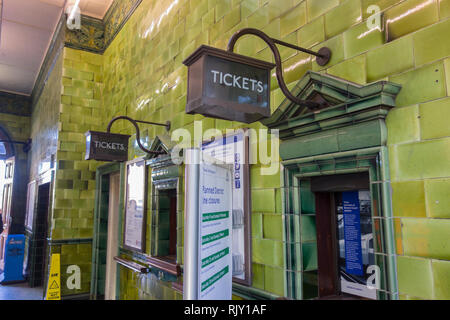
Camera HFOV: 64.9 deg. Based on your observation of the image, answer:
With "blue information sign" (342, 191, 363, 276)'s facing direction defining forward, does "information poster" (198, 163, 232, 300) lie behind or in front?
in front

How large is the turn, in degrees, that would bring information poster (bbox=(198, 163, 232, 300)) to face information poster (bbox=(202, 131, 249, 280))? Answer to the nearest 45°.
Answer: approximately 135° to its left

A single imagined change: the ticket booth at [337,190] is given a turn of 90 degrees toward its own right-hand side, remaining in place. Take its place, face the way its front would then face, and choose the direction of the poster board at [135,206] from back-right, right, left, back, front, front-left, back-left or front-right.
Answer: front

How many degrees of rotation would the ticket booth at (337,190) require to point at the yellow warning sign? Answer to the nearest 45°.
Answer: approximately 90° to its right

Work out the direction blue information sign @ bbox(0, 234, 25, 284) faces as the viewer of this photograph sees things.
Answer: facing the viewer

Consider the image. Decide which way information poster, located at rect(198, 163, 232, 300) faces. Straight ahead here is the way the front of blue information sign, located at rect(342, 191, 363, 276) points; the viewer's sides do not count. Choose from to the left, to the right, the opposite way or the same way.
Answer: to the left

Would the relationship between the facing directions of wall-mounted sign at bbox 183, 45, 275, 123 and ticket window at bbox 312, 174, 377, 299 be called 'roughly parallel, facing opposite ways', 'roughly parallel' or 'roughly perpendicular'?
roughly perpendicular

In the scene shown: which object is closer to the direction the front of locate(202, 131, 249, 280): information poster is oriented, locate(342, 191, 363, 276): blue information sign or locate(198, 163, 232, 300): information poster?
the information poster

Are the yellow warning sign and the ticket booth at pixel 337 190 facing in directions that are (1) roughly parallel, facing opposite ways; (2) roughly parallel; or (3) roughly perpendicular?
roughly perpendicular

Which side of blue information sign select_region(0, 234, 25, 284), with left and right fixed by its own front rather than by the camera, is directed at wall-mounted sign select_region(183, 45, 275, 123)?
front

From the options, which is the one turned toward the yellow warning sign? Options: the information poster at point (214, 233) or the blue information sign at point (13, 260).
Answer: the blue information sign

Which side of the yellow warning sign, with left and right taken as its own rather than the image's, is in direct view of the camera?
front

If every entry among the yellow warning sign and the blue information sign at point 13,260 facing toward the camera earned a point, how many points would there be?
2

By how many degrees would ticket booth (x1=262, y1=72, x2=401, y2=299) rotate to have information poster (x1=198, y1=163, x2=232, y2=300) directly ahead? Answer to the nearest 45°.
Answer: approximately 90° to its right
